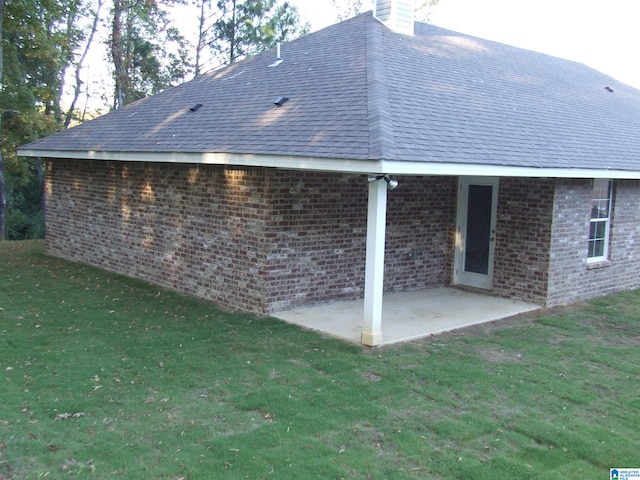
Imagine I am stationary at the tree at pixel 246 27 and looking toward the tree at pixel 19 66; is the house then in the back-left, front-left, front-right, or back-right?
front-left

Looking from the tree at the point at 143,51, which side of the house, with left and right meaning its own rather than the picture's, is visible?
front

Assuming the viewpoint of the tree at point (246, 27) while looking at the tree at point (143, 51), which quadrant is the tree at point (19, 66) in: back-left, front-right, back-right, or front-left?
front-left

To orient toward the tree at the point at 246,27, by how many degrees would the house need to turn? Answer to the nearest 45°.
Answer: approximately 45° to its right

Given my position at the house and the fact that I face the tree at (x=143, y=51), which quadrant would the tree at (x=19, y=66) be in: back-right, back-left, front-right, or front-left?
front-left

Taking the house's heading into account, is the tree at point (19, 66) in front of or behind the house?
in front

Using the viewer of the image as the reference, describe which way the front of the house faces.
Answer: facing away from the viewer and to the left of the viewer
